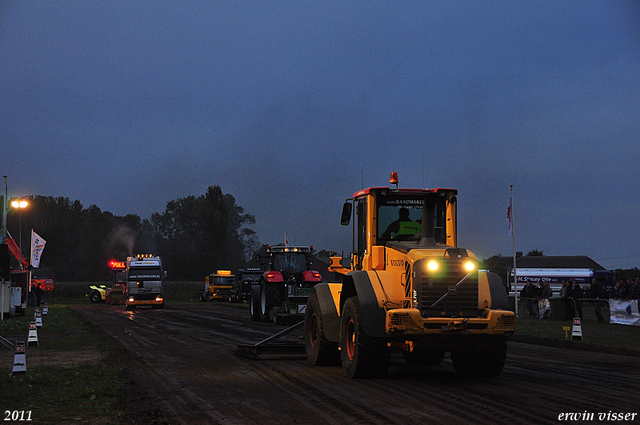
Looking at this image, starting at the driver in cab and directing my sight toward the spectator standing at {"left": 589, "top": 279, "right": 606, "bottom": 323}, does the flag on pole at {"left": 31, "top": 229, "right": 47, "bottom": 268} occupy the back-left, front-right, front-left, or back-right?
front-left

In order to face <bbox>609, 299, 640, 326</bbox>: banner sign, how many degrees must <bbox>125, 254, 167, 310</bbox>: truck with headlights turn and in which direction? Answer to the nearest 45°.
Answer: approximately 45° to its left

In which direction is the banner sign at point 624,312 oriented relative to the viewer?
toward the camera

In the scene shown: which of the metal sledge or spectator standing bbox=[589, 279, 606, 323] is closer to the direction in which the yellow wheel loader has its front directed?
the metal sledge

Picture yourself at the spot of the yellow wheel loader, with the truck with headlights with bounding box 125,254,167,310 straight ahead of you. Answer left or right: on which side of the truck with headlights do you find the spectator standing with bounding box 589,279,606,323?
right

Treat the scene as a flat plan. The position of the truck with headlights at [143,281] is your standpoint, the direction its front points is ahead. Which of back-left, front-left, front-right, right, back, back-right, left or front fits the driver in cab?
front

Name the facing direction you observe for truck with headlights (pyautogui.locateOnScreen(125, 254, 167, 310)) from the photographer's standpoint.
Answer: facing the viewer

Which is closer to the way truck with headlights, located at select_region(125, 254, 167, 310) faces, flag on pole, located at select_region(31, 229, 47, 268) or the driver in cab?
the driver in cab

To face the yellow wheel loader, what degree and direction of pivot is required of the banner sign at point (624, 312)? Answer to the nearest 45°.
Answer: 0° — it already faces it

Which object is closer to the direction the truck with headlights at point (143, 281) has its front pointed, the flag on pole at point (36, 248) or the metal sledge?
the metal sledge

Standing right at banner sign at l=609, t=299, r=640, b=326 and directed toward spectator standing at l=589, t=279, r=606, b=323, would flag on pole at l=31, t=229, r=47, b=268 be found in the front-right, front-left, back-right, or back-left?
front-left

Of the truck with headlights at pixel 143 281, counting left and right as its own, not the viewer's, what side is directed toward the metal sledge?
front
